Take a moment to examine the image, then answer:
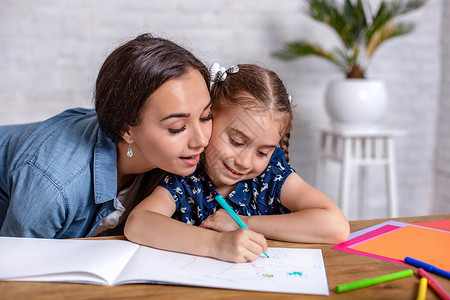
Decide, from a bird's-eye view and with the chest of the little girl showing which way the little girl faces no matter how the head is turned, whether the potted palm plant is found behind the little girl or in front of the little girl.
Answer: behind

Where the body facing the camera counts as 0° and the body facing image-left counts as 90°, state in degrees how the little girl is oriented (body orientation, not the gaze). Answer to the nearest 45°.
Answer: approximately 0°
